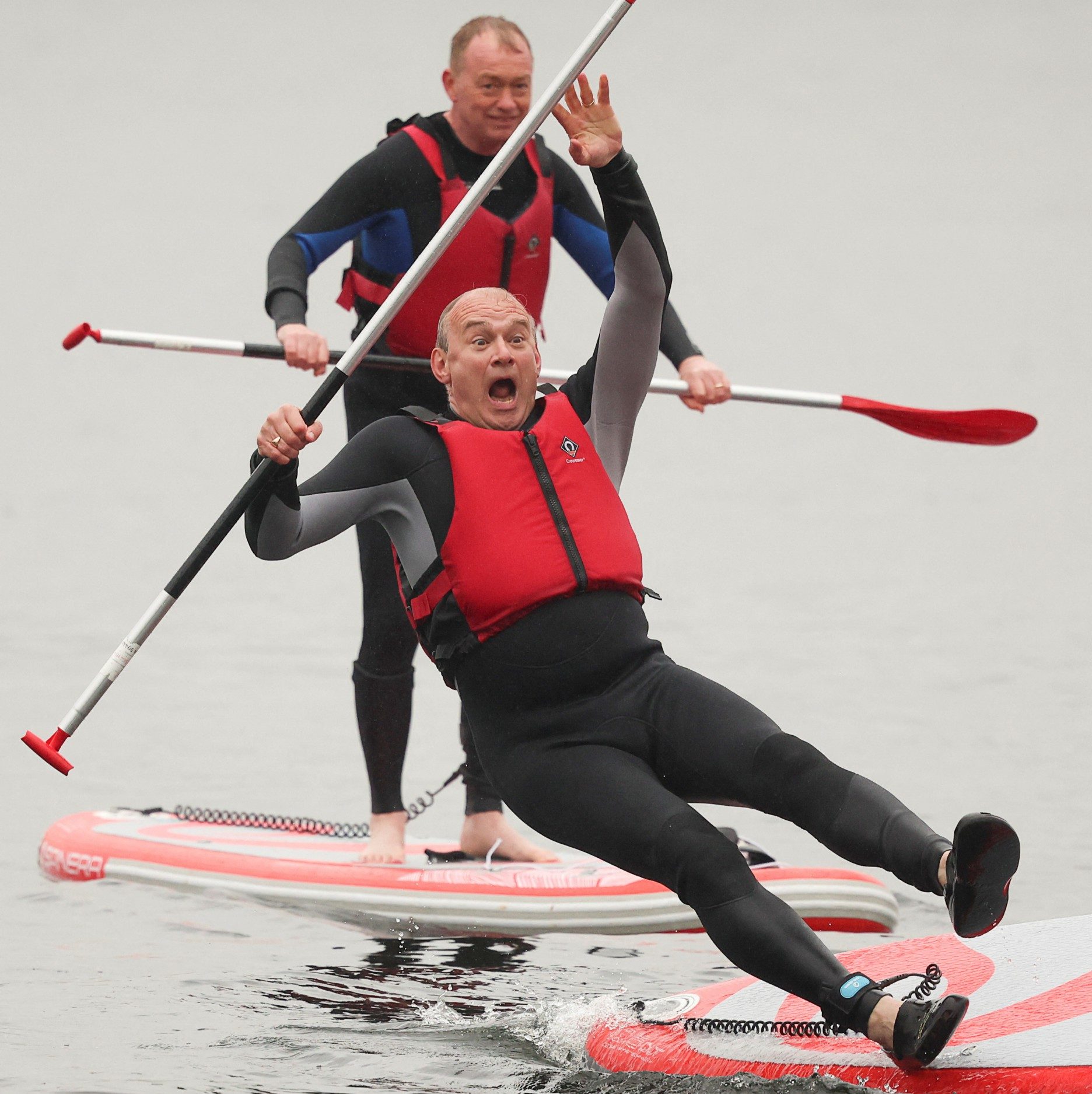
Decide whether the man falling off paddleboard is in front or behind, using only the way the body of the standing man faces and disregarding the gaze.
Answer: in front

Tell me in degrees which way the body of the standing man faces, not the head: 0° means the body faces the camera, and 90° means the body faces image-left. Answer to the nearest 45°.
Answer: approximately 315°

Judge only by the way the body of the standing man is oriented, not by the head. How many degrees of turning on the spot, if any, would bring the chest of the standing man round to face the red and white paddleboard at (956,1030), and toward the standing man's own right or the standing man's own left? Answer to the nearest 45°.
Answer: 0° — they already face it
